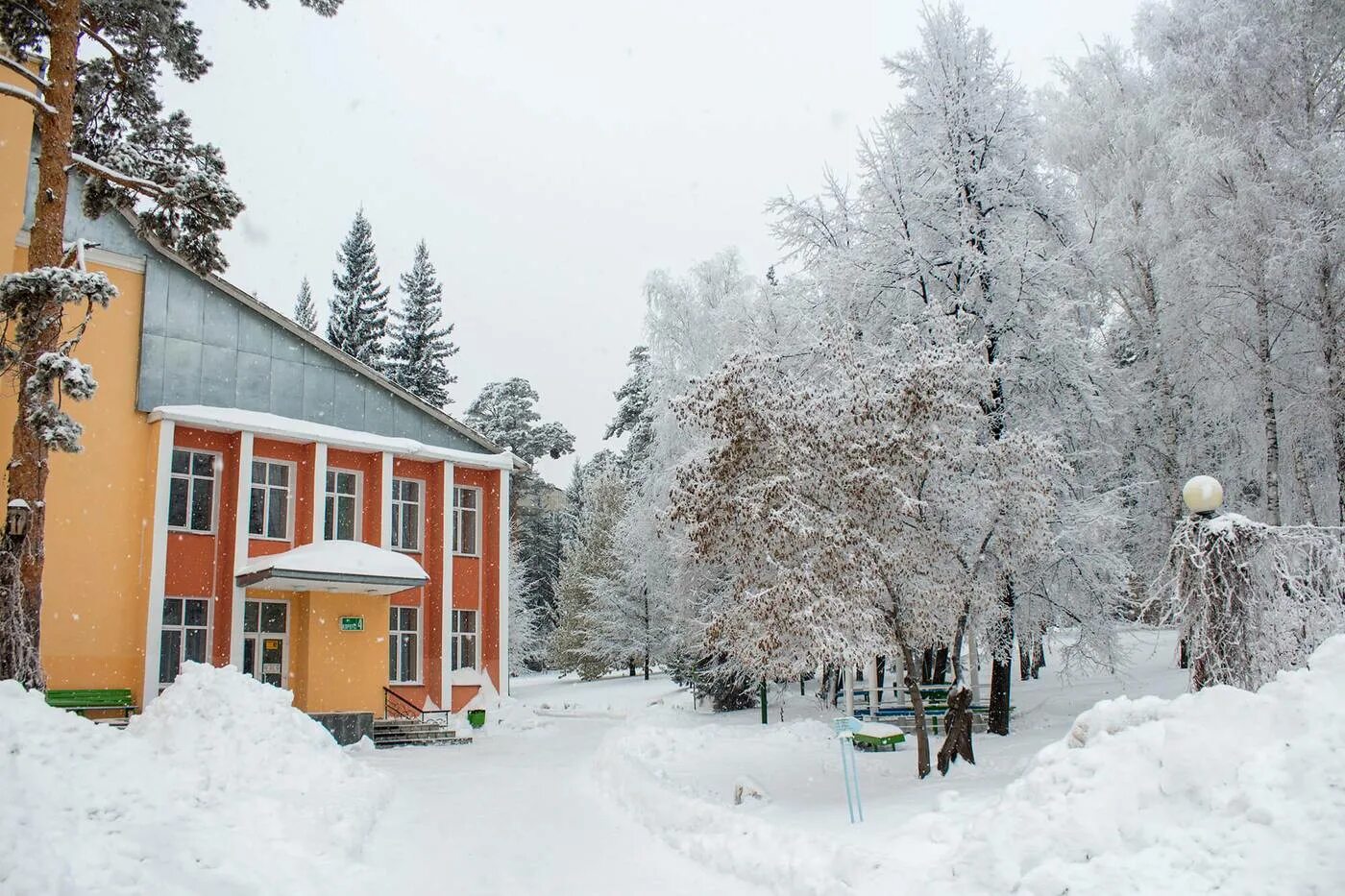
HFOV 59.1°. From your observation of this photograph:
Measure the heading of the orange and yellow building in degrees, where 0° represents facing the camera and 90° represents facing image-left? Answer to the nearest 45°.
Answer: approximately 315°

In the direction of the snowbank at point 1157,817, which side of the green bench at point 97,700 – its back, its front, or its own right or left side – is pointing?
front

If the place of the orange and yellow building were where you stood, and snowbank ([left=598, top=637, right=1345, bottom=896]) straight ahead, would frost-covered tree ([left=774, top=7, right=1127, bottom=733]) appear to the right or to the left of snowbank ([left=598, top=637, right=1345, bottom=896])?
left

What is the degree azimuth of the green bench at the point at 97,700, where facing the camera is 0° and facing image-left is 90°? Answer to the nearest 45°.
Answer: approximately 0°

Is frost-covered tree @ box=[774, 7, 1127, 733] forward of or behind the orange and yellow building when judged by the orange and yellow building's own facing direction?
forward

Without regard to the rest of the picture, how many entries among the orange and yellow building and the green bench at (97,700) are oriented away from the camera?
0

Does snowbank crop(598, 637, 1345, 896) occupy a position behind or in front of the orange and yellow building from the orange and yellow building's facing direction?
in front

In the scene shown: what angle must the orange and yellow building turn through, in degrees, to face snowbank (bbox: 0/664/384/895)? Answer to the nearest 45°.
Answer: approximately 45° to its right

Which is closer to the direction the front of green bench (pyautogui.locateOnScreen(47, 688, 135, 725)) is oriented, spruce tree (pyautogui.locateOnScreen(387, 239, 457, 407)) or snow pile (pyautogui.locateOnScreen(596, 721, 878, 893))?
the snow pile
